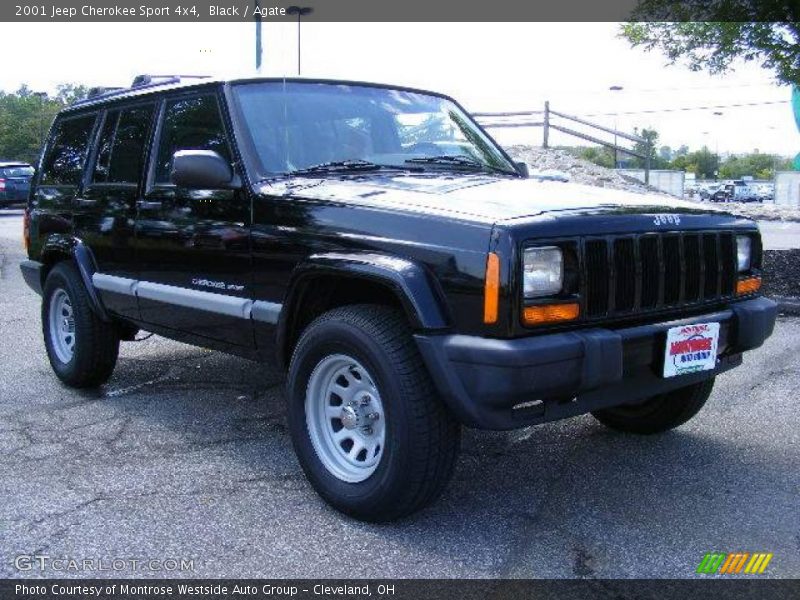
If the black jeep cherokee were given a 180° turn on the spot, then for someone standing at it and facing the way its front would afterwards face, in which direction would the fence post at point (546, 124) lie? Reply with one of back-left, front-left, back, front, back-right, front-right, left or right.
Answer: front-right

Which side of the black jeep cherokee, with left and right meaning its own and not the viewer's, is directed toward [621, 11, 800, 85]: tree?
left

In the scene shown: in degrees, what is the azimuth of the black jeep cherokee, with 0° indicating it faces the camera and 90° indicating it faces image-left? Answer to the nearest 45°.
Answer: approximately 315°

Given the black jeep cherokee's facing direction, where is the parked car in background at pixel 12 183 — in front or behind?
behind
